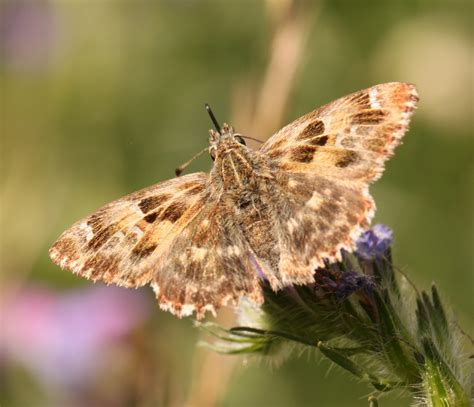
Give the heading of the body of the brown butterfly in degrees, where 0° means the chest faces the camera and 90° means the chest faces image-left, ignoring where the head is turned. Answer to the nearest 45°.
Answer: approximately 180°

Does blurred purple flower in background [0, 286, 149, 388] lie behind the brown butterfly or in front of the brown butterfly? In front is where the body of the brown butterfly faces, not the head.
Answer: in front

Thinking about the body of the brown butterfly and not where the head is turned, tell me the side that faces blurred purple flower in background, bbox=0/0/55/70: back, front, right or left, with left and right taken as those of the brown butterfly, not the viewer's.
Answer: front
